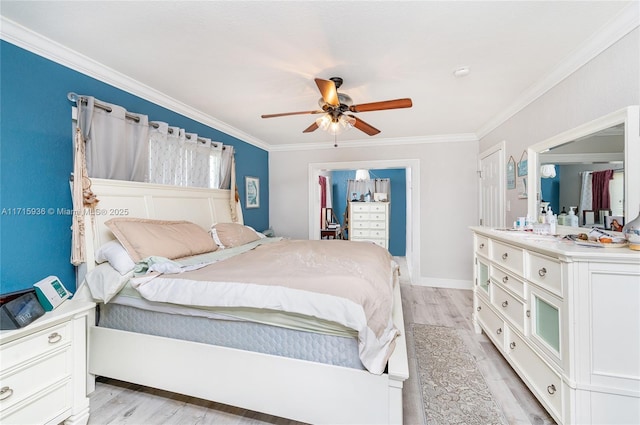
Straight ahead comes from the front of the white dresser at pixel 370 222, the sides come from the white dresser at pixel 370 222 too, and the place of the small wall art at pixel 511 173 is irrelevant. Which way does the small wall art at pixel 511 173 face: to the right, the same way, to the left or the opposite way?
to the right

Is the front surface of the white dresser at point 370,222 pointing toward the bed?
yes

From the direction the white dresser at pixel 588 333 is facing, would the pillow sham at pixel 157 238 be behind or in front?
in front

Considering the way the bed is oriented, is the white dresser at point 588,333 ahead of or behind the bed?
ahead

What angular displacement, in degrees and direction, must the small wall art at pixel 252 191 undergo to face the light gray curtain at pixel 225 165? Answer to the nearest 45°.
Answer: approximately 45° to its right

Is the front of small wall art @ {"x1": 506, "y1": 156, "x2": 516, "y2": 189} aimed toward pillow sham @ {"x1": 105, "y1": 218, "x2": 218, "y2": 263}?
yes

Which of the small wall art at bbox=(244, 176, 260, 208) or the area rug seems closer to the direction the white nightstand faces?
the area rug

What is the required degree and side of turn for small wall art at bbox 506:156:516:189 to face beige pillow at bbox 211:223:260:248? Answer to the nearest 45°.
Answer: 0° — it already faces it

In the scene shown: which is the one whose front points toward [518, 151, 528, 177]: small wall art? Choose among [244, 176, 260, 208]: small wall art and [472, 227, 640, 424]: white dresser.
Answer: [244, 176, 260, 208]: small wall art

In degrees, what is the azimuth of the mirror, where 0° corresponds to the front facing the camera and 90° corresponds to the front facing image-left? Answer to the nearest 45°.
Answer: approximately 45°

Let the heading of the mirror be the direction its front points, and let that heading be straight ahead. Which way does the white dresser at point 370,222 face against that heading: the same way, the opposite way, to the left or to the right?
to the left
